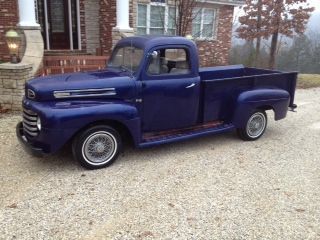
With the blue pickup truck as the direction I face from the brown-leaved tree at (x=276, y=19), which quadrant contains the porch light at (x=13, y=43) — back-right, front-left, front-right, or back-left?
front-right

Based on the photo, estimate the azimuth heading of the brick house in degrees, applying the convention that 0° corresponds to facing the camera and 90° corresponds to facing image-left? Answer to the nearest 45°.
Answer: approximately 0°

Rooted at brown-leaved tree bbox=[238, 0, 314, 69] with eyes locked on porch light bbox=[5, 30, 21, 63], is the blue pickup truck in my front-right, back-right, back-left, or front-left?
front-left

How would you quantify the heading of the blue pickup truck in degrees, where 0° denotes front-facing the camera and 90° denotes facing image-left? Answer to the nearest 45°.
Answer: approximately 45°

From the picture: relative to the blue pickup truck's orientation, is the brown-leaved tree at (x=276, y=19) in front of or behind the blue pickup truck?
behind

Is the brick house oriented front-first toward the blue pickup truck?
yes

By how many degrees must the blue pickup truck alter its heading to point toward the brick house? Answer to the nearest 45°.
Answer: approximately 135° to its right

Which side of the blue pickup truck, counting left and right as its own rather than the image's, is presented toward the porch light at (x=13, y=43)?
right

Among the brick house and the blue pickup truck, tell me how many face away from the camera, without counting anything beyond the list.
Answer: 0
